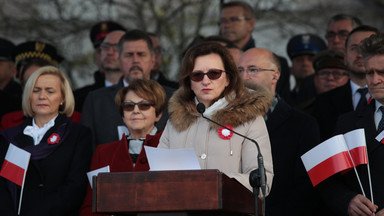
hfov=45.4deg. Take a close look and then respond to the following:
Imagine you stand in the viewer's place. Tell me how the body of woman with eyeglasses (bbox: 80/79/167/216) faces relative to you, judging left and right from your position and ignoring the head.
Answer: facing the viewer

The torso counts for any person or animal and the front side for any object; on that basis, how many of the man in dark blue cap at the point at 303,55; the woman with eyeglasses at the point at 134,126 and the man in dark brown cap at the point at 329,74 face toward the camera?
3

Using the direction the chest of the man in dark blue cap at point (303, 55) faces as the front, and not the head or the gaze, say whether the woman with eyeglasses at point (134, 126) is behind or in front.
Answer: in front

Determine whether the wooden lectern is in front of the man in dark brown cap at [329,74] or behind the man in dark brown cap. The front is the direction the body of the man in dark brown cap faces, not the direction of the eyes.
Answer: in front

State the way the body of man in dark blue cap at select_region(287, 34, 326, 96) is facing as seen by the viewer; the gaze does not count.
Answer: toward the camera

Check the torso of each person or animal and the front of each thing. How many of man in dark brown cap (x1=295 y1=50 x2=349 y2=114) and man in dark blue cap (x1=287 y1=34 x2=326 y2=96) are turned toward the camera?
2

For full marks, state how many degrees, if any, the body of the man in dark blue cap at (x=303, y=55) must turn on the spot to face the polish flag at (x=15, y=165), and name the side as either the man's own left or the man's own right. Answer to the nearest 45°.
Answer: approximately 45° to the man's own right

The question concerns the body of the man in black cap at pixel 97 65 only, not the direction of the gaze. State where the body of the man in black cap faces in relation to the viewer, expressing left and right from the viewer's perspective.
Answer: facing the viewer and to the right of the viewer

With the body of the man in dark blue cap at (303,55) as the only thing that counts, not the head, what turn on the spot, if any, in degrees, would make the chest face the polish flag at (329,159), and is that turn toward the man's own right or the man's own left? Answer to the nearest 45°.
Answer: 0° — they already face it

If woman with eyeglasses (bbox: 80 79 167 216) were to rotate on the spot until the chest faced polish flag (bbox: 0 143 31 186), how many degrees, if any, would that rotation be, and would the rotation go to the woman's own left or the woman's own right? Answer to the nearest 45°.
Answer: approximately 90° to the woman's own right
